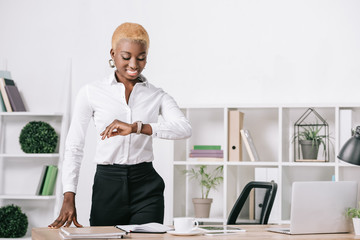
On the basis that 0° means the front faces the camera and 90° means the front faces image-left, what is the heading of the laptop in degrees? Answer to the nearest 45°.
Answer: approximately 135°

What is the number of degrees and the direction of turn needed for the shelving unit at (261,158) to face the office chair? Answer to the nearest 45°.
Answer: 0° — it already faces it

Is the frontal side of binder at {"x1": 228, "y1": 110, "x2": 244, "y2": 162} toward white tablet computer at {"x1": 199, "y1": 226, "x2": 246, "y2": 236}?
yes

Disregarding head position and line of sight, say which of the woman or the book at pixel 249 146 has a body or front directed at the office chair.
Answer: the book

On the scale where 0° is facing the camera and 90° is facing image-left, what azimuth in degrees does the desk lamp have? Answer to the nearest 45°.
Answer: approximately 90°

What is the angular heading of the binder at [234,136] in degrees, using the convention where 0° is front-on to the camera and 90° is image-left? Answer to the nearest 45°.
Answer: approximately 0°

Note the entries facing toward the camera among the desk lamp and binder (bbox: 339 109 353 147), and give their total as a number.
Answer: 1
